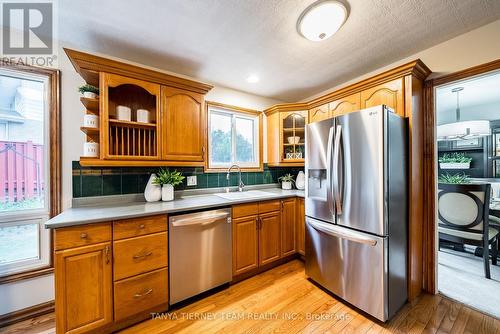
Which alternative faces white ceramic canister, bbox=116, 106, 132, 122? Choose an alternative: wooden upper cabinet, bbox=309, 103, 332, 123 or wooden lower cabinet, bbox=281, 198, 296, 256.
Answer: the wooden upper cabinet

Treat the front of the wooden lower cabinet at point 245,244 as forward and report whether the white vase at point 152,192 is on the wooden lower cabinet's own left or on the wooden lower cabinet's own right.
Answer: on the wooden lower cabinet's own right

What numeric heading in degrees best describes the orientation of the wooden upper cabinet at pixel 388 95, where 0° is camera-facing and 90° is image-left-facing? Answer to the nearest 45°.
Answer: approximately 45°

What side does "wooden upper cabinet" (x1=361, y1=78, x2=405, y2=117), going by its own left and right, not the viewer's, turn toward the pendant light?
back

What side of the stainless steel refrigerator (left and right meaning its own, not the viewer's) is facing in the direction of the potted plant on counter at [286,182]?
right

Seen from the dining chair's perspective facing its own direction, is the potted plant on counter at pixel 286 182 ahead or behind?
behind

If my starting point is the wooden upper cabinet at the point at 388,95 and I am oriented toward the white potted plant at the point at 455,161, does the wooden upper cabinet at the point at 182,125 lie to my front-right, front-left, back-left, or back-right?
back-left
